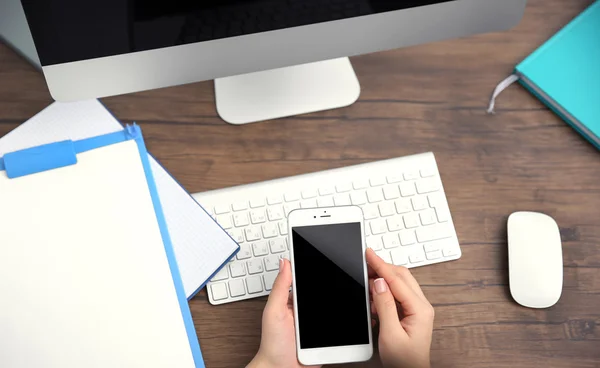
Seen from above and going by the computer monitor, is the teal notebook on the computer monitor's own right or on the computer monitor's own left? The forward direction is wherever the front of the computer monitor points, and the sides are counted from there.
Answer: on the computer monitor's own left

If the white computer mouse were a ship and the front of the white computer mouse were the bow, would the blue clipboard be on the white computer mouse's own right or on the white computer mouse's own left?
on the white computer mouse's own left

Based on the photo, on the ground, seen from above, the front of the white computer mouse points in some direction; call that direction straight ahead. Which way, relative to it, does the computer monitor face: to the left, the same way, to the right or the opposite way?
the opposite way

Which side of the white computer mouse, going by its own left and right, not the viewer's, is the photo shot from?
back
